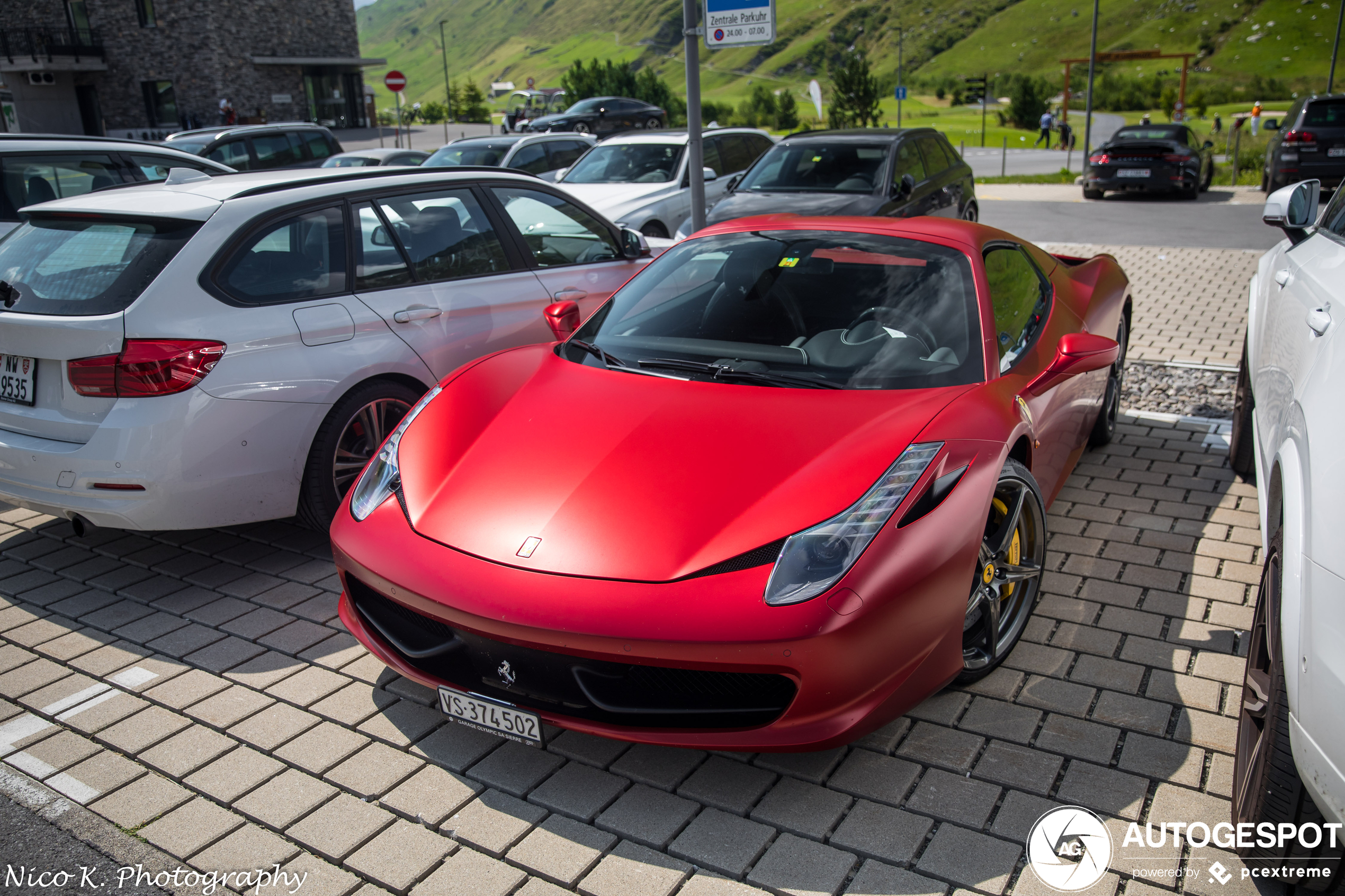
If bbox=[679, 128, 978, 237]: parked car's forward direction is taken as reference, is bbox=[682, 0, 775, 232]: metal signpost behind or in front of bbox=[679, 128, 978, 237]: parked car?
in front

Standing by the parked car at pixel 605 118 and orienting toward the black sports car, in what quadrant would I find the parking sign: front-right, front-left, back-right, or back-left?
front-right

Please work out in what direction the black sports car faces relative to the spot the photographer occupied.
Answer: facing away from the viewer and to the right of the viewer

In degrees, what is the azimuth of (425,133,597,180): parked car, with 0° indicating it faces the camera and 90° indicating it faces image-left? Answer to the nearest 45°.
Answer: approximately 45°

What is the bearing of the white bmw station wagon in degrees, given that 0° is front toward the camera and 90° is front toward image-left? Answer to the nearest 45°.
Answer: approximately 225°

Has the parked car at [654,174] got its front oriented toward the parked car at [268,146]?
no

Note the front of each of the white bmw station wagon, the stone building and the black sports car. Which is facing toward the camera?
the stone building

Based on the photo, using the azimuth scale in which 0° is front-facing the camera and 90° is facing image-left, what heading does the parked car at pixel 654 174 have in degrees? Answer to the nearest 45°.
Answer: approximately 45°

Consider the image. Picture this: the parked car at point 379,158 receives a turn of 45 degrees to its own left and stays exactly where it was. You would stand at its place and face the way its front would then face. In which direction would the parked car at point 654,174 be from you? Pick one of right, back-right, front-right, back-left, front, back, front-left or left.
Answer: front-left

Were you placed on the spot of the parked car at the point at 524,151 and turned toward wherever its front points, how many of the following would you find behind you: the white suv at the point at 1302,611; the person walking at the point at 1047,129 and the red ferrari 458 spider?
1

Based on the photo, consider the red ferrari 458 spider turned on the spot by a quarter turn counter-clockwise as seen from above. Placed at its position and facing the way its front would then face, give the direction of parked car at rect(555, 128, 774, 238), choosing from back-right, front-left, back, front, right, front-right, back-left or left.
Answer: back-left

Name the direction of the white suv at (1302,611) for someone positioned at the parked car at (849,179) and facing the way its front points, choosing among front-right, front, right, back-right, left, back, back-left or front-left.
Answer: front-left

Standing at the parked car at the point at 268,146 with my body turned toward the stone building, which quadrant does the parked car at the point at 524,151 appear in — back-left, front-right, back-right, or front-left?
back-right

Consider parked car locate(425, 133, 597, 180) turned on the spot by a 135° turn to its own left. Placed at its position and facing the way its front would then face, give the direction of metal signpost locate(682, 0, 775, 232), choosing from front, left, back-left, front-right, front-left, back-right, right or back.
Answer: right

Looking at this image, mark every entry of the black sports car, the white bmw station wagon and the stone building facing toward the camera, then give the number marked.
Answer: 1

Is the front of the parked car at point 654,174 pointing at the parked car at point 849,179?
no

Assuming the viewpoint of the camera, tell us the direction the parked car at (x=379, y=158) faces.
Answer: facing the viewer and to the left of the viewer

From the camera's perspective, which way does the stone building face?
toward the camera

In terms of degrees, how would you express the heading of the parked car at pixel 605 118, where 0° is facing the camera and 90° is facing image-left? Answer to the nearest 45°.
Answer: approximately 45°

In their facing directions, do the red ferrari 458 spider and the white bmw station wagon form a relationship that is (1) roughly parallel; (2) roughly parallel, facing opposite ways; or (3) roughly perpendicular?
roughly parallel, facing opposite ways

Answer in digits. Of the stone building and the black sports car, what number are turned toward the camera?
1

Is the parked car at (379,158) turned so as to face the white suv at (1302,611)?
no

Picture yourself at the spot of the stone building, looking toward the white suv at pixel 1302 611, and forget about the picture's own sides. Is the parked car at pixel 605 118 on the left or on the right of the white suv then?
left
